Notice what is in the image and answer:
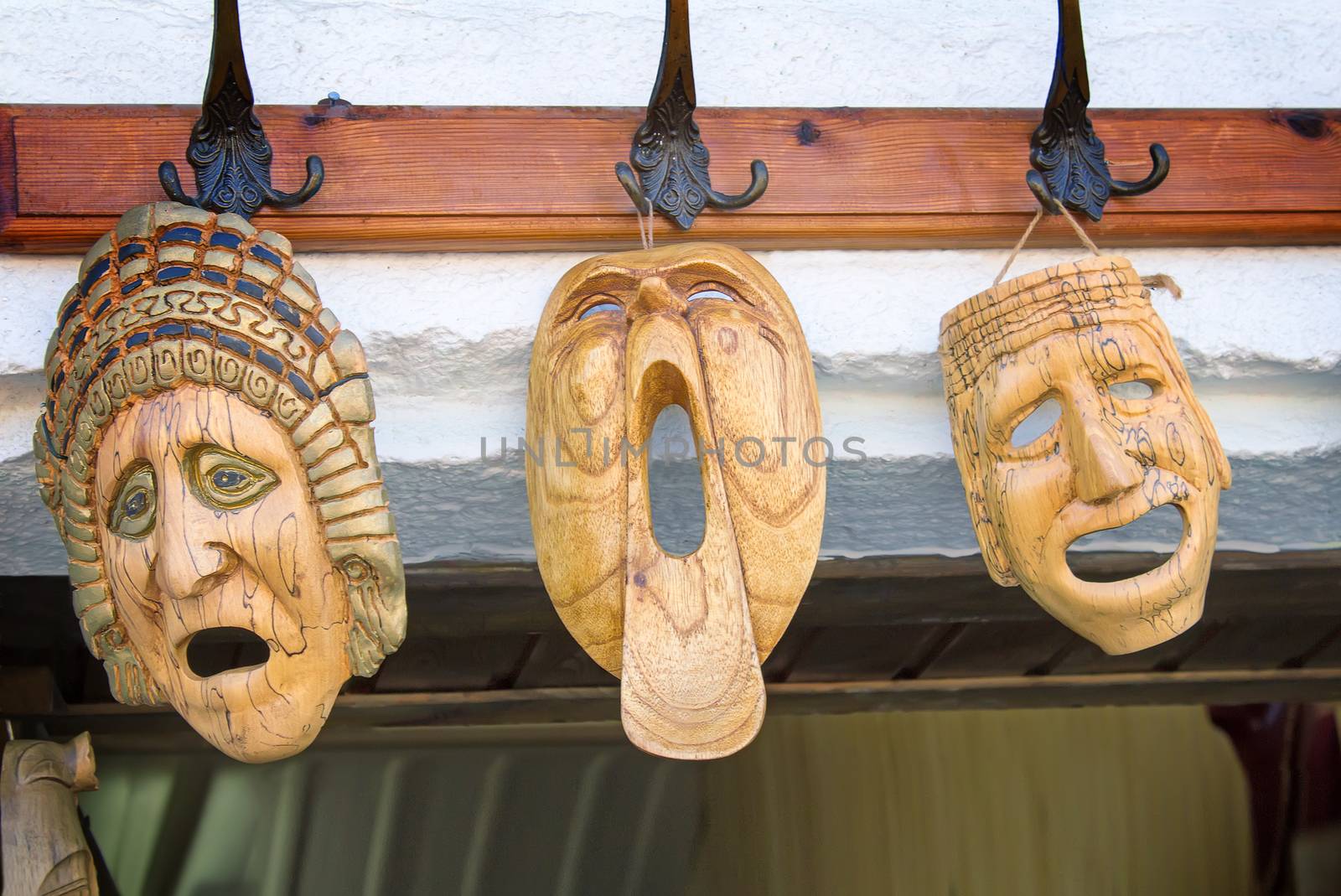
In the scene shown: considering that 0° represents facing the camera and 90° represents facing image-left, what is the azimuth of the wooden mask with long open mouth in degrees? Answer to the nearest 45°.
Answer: approximately 0°

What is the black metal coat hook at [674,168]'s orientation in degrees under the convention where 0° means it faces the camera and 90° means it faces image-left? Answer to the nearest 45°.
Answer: approximately 0°

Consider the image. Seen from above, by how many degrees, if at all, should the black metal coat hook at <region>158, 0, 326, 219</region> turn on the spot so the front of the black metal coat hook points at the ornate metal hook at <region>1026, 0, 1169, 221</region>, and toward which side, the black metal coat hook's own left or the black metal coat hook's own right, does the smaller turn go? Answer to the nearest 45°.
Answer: approximately 90° to the black metal coat hook's own left
